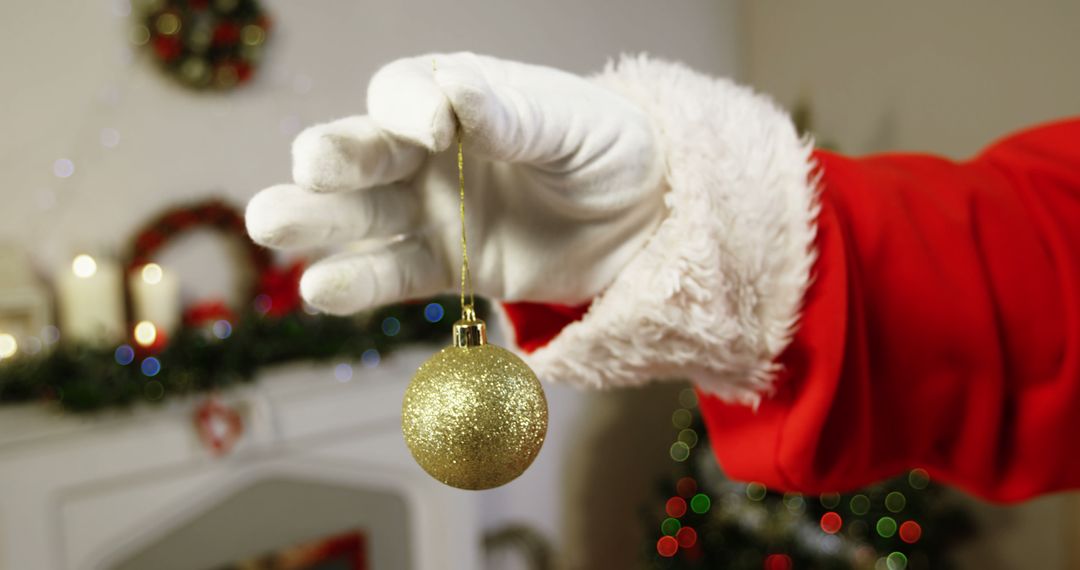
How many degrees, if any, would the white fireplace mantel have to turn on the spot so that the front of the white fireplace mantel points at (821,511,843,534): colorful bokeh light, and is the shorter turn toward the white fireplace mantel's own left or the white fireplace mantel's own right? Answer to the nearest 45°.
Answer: approximately 45° to the white fireplace mantel's own left

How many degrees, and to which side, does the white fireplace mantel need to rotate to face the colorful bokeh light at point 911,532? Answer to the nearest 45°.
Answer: approximately 45° to its left

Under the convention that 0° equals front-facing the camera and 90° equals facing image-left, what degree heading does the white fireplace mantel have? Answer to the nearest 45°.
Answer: approximately 315°

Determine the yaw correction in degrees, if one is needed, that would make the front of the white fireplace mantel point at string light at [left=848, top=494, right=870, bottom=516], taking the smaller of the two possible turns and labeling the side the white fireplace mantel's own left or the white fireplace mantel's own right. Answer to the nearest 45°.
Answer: approximately 45° to the white fireplace mantel's own left
